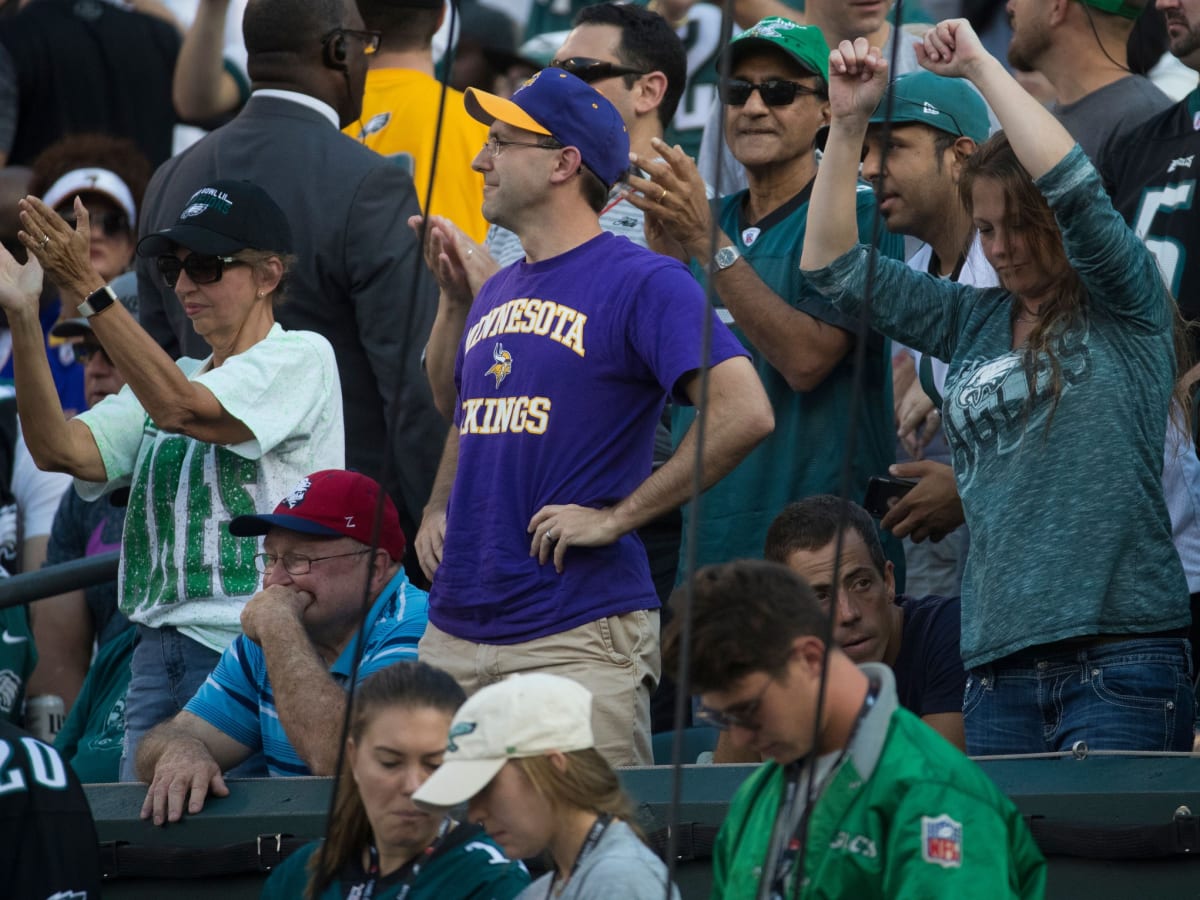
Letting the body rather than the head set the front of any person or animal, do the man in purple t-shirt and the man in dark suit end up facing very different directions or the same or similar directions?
very different directions

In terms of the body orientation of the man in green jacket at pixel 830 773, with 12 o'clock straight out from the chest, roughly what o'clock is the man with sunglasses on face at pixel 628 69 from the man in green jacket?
The man with sunglasses on face is roughly at 4 o'clock from the man in green jacket.

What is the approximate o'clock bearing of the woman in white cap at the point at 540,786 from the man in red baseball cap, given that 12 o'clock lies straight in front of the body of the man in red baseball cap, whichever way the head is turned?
The woman in white cap is roughly at 10 o'clock from the man in red baseball cap.

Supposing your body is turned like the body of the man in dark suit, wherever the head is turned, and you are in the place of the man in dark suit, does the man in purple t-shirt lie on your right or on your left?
on your right

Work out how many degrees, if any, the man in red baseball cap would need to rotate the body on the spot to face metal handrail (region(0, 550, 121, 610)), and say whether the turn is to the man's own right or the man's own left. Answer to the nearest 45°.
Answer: approximately 90° to the man's own right

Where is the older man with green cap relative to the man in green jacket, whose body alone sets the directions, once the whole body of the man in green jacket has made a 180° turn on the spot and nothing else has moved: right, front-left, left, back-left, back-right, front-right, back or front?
front-left

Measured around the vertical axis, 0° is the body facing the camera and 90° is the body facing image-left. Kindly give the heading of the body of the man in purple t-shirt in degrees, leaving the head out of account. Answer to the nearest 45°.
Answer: approximately 45°
